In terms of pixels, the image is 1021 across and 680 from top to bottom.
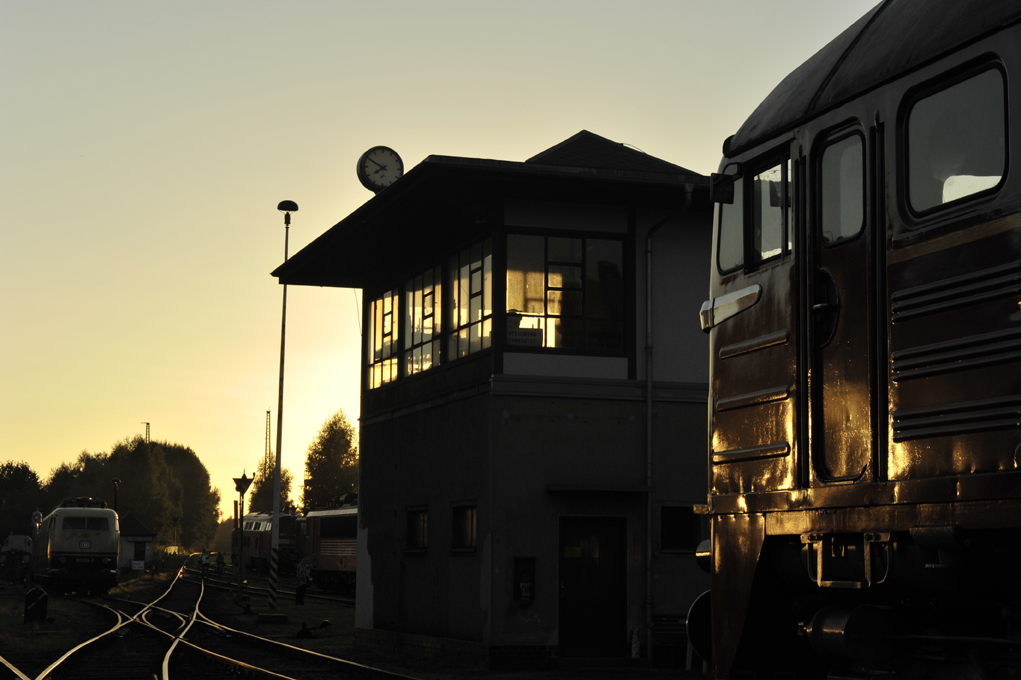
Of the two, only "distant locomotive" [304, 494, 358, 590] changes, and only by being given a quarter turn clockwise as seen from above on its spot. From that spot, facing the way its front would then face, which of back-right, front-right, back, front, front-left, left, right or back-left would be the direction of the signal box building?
back-left

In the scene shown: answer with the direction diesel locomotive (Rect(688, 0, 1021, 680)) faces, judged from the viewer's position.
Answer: facing away from the viewer and to the left of the viewer

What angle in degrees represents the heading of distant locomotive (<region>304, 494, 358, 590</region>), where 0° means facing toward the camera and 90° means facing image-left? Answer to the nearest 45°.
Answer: approximately 45°

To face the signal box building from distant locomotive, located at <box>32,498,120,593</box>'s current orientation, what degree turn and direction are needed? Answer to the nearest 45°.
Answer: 0° — it already faces it

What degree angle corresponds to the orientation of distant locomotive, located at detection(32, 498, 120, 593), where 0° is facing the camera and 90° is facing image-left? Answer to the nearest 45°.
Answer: approximately 0°

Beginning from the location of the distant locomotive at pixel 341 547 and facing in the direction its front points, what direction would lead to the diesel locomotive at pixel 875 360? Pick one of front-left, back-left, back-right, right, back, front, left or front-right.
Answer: front-left

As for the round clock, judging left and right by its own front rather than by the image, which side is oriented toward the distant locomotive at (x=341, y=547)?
back

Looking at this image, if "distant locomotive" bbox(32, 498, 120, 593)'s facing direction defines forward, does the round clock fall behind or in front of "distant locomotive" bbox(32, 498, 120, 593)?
in front

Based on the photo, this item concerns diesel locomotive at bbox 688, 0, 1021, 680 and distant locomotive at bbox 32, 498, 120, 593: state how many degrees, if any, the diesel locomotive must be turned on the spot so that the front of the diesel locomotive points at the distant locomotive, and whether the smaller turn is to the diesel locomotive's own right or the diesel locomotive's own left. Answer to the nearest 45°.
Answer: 0° — it already faces it

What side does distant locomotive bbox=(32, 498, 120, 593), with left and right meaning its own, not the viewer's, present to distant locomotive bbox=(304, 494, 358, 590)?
left

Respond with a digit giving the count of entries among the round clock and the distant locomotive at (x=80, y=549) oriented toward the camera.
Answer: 2
